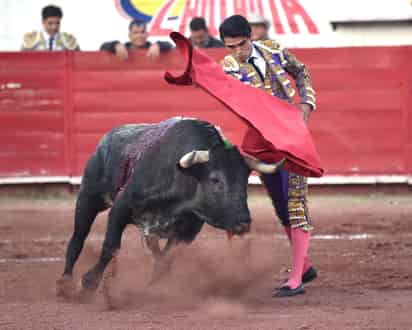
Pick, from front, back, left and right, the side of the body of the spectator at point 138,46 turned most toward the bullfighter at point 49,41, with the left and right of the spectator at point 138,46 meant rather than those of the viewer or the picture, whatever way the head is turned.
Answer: right

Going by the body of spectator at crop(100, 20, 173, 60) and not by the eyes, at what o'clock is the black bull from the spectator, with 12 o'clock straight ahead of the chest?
The black bull is roughly at 12 o'clock from the spectator.

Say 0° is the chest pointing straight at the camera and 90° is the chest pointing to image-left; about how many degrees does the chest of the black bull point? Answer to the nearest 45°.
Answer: approximately 315°

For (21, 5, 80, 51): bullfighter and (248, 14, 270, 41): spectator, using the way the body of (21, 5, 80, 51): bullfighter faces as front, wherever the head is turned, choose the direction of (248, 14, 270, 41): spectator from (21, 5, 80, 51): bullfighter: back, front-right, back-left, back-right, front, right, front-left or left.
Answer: front-left

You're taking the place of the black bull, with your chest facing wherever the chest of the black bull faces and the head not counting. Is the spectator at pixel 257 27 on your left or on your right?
on your left

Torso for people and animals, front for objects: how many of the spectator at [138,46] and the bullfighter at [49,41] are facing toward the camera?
2

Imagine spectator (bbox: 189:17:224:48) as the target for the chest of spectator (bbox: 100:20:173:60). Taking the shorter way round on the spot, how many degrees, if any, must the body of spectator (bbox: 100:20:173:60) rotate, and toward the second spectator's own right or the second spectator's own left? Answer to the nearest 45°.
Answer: approximately 45° to the second spectator's own left

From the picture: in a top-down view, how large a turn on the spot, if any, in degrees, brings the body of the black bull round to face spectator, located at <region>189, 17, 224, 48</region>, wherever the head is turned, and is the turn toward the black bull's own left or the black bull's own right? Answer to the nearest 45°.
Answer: approximately 135° to the black bull's own left
